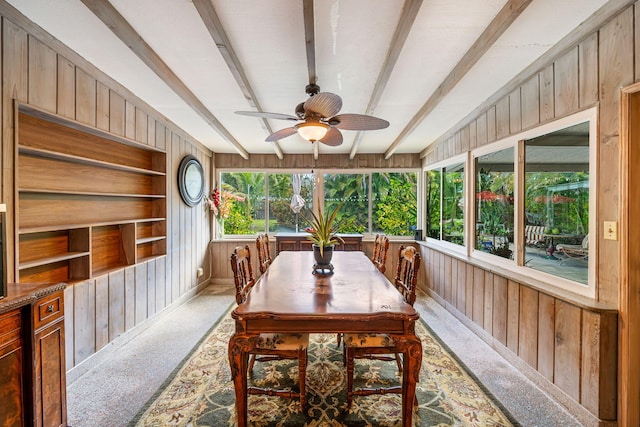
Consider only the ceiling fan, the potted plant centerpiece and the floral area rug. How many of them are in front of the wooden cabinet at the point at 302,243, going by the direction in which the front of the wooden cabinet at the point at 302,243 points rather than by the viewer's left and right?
3

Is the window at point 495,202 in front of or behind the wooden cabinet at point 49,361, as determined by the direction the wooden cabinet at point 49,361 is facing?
in front

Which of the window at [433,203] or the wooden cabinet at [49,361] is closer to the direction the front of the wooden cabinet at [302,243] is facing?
the wooden cabinet

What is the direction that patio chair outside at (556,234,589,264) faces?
to the viewer's left

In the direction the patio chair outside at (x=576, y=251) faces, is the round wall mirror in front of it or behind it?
in front

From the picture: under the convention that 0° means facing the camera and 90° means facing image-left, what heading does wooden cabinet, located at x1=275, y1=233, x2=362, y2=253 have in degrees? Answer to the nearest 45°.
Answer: approximately 0°

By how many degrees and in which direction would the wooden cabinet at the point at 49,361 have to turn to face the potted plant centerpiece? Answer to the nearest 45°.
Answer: approximately 45° to its left

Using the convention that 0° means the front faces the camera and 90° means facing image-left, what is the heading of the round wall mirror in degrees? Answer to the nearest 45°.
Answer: approximately 315°

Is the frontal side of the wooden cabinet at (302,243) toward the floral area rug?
yes

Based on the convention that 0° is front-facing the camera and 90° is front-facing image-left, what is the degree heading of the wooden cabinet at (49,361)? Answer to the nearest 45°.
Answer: approximately 315°

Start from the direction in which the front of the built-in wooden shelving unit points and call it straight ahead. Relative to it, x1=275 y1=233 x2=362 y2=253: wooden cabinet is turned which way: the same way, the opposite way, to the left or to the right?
to the right

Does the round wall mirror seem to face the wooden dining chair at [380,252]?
yes

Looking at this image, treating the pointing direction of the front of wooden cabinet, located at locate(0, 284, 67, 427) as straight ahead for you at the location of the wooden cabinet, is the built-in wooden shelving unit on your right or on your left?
on your left

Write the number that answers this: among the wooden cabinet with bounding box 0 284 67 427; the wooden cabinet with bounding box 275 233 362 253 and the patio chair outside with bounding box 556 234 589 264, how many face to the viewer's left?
1

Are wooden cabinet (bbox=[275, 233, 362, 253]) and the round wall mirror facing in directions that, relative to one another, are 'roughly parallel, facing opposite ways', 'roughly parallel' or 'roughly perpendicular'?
roughly perpendicular
